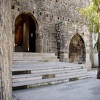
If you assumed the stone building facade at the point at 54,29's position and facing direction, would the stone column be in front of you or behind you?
in front

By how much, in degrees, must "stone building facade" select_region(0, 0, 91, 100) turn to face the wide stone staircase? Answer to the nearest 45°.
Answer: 0° — it already faces it

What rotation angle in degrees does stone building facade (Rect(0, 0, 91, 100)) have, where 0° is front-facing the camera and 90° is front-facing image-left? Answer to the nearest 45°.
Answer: approximately 0°
